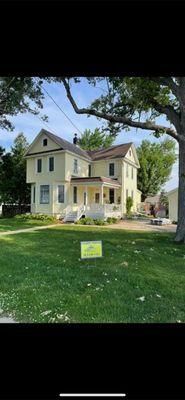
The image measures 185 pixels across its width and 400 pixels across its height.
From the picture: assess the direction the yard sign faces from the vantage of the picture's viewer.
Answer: facing the viewer

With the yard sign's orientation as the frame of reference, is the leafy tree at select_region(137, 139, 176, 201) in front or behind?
behind

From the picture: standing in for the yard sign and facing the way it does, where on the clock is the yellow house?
The yellow house is roughly at 6 o'clock from the yard sign.

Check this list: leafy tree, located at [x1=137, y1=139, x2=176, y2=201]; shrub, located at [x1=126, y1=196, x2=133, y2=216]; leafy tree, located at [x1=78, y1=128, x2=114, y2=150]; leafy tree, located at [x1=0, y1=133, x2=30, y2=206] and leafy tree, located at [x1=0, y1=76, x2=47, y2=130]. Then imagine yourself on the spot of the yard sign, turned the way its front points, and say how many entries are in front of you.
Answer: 0

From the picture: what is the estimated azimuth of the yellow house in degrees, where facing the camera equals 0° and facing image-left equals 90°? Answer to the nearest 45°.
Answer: approximately 45°

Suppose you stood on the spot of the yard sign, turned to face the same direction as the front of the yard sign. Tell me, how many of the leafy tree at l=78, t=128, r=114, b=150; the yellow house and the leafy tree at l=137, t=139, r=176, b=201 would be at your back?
3

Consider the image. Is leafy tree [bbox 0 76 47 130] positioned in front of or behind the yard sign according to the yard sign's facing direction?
behind

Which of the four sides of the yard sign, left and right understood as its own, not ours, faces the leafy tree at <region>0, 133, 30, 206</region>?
back

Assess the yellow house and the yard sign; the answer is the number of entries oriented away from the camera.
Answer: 0

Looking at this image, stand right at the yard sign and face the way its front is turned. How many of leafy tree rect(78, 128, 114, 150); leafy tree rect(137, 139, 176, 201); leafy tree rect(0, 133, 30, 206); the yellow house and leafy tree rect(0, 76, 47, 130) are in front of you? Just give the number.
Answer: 0

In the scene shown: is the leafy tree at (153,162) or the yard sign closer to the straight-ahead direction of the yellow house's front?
the yard sign

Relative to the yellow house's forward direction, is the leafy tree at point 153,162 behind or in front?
behind

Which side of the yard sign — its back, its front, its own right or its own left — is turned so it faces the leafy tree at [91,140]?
back

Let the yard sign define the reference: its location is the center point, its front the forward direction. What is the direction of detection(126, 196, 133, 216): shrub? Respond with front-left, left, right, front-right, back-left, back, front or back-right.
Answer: back

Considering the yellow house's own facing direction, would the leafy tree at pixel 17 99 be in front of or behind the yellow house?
in front

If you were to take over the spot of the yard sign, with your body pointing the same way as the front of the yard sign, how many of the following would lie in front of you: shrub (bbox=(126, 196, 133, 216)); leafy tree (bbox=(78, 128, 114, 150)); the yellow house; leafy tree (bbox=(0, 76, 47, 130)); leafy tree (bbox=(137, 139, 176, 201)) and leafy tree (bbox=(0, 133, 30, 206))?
0
